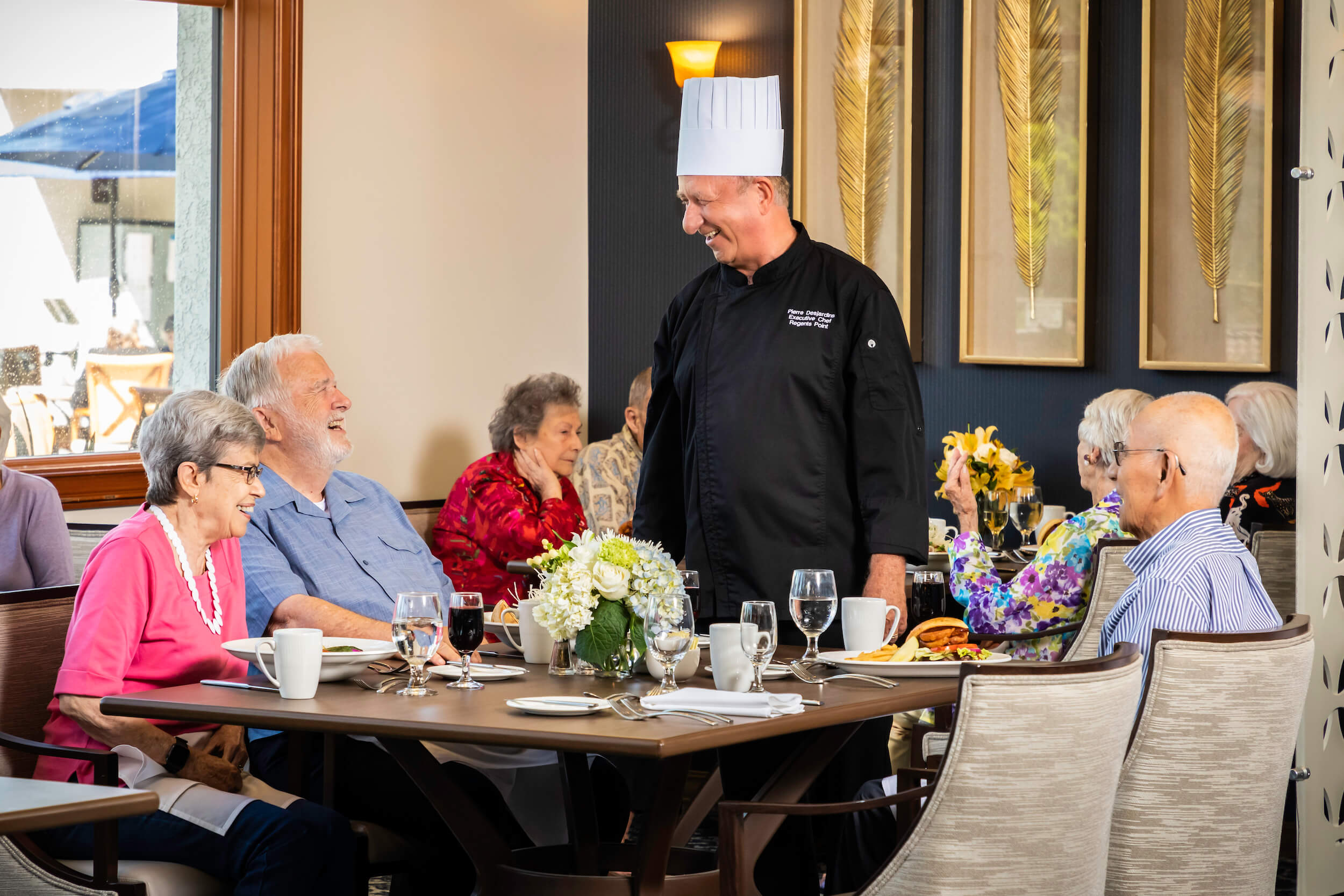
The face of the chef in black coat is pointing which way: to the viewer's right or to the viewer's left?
to the viewer's left

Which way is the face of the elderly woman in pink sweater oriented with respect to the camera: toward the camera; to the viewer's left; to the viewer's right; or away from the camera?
to the viewer's right

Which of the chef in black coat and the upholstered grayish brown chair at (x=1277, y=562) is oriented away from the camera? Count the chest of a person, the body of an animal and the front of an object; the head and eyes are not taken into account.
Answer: the upholstered grayish brown chair

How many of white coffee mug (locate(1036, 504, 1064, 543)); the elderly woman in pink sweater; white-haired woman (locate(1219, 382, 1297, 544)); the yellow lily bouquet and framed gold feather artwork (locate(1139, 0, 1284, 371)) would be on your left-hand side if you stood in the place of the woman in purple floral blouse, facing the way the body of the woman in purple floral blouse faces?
1

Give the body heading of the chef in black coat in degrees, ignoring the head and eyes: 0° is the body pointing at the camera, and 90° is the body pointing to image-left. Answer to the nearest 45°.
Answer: approximately 45°

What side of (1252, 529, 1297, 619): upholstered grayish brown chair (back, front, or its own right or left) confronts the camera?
back

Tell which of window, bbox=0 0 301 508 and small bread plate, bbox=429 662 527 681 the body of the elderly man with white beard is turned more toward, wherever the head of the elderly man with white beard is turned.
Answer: the small bread plate

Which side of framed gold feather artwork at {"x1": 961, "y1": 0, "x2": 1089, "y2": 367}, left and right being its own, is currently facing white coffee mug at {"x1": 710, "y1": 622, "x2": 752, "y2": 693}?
front

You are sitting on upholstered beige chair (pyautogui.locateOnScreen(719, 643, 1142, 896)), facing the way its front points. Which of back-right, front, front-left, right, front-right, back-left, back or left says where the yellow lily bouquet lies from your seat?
front-right

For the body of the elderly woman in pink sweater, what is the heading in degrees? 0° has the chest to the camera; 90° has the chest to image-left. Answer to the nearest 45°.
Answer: approximately 315°
